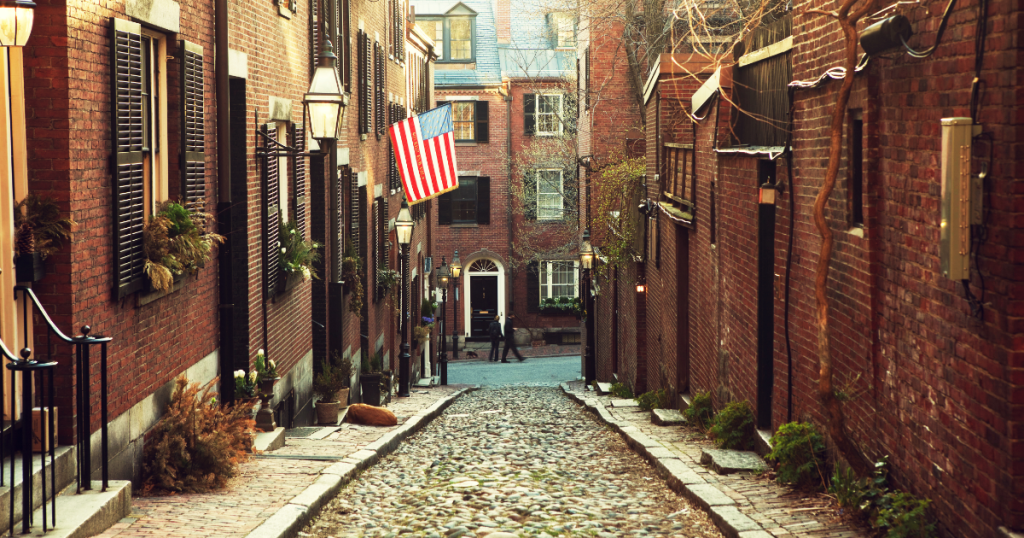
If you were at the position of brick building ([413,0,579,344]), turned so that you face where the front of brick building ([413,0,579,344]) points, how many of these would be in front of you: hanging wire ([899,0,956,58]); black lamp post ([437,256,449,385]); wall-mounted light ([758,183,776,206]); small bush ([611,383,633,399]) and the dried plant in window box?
5

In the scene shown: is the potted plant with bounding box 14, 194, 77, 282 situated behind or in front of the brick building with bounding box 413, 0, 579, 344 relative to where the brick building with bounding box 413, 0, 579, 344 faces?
in front

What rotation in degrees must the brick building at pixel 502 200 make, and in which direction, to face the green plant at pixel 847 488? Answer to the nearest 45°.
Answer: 0° — it already faces it

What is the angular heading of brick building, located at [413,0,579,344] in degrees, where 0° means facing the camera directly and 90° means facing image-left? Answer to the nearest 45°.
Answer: approximately 0°

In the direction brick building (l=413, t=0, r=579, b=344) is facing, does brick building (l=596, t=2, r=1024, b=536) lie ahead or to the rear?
ahead

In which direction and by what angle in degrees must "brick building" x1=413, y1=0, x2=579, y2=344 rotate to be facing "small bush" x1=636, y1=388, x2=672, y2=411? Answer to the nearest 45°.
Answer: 0° — it already faces it

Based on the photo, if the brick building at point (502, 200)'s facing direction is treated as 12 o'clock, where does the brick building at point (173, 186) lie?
the brick building at point (173, 186) is roughly at 12 o'clock from the brick building at point (502, 200).

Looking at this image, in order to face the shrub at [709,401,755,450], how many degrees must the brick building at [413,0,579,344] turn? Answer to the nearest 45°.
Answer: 0° — it already faces it

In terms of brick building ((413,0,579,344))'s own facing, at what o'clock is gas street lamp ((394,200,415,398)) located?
The gas street lamp is roughly at 12 o'clock from the brick building.

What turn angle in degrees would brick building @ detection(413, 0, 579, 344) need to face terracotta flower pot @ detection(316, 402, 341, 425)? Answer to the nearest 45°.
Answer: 0° — it already faces it

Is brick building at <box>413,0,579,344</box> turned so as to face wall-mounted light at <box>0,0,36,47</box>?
yes
